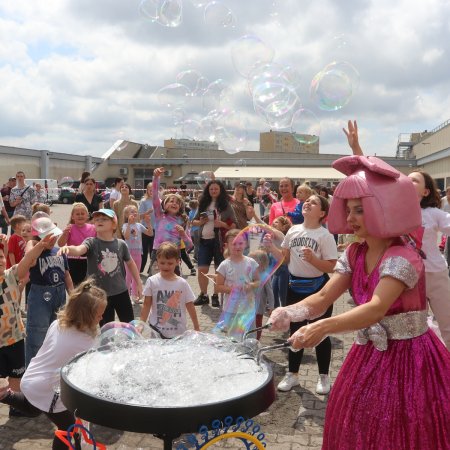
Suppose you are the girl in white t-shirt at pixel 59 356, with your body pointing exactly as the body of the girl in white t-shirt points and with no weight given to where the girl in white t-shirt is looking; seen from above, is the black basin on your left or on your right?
on your right

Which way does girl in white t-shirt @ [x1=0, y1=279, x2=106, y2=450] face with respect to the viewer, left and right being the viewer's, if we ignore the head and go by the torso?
facing away from the viewer and to the right of the viewer

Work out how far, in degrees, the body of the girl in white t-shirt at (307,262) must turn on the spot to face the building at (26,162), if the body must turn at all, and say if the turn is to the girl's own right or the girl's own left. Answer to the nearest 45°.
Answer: approximately 90° to the girl's own right

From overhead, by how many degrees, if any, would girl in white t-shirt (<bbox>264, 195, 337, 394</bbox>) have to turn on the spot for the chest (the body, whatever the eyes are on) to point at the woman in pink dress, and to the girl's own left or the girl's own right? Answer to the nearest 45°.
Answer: approximately 45° to the girl's own left

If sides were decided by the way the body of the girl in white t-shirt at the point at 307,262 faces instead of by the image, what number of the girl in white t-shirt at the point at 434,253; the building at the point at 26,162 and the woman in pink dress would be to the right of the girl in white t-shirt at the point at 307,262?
1

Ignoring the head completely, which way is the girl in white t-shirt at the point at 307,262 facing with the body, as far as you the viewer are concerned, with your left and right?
facing the viewer and to the left of the viewer

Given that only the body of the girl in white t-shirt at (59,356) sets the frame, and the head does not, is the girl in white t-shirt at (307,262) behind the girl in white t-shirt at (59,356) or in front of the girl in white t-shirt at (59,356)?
in front
